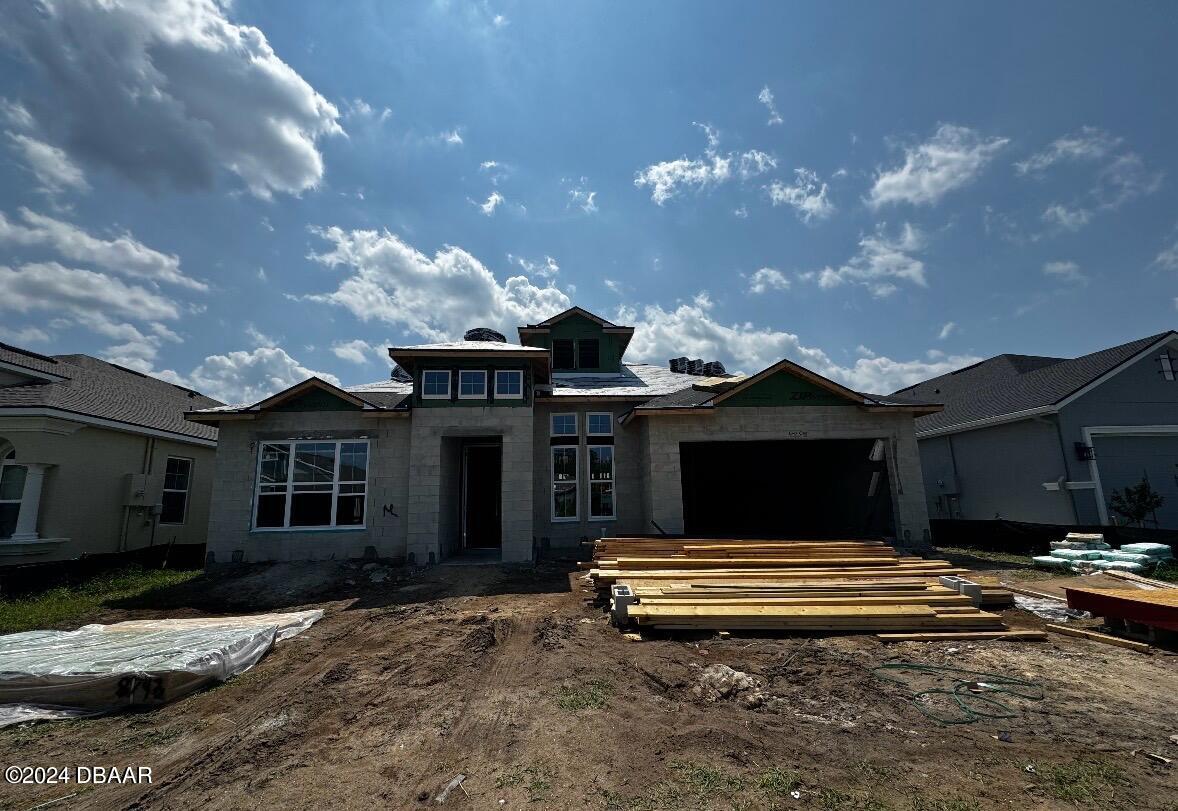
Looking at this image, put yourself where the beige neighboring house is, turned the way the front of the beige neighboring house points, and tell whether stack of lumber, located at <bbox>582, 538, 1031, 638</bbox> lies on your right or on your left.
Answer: on your left

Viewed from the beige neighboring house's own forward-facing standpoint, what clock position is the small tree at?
The small tree is roughly at 9 o'clock from the beige neighboring house.

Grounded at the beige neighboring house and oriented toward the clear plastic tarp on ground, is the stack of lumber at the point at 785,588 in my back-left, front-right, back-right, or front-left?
front-left

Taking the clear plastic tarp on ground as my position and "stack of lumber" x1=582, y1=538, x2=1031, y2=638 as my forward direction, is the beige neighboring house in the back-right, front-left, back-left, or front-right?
back-left

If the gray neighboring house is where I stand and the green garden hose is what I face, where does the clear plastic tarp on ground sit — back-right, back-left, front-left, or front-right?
front-right

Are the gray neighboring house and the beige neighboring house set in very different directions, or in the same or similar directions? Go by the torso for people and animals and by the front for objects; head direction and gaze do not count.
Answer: same or similar directions

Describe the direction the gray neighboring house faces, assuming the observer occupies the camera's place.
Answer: facing the viewer and to the right of the viewer

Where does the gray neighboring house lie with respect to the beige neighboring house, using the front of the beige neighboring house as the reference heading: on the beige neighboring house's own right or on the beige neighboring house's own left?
on the beige neighboring house's own left

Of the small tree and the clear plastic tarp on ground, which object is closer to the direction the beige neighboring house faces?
the clear plastic tarp on ground

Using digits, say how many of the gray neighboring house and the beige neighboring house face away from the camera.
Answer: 0

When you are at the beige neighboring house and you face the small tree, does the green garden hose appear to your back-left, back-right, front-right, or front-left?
front-right

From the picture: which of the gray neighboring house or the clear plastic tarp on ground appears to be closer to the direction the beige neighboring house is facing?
the clear plastic tarp on ground

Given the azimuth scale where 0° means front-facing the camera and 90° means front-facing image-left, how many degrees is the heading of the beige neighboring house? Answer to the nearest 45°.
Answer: approximately 45°

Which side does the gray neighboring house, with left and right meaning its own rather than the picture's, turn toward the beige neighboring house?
right
